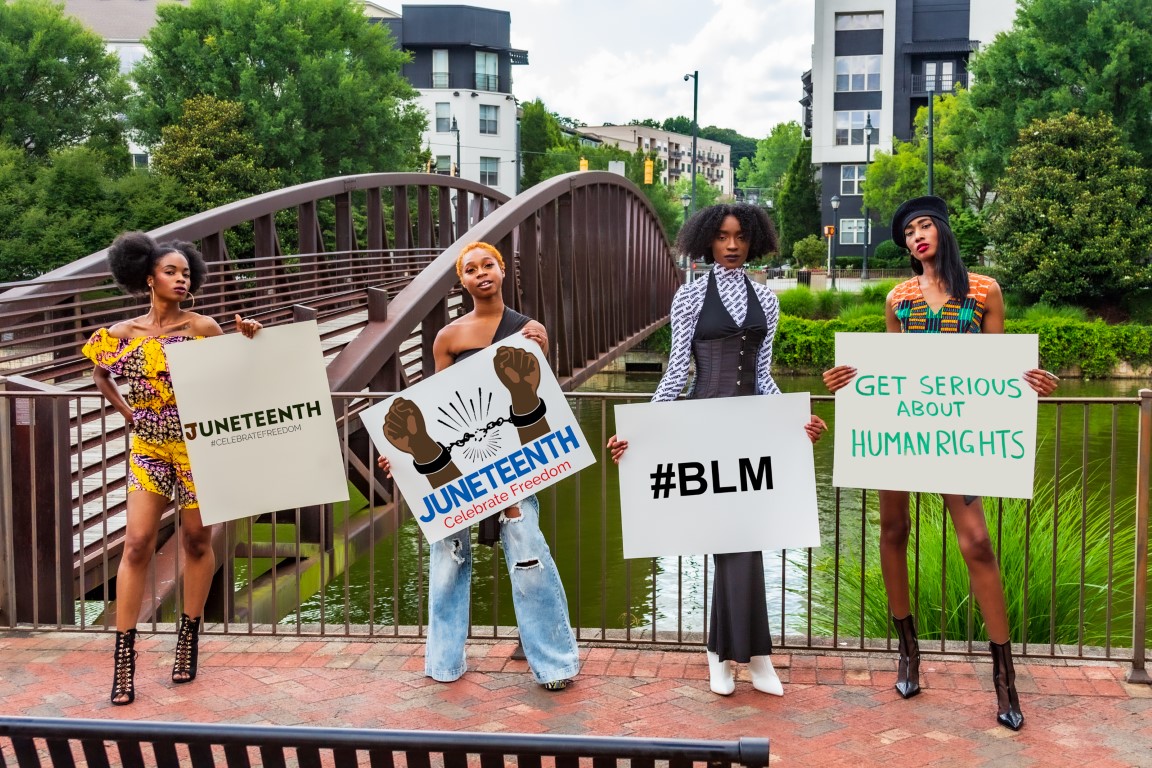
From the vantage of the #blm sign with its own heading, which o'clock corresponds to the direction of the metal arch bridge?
The metal arch bridge is roughly at 5 o'clock from the #blm sign.

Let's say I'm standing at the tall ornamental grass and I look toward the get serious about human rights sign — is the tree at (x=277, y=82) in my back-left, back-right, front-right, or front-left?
back-right

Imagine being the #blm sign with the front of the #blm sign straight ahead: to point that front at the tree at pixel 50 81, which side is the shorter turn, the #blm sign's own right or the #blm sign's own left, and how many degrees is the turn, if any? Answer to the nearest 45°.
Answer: approximately 135° to the #blm sign's own right

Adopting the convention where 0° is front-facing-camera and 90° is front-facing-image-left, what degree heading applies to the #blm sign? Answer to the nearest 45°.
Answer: approximately 0°

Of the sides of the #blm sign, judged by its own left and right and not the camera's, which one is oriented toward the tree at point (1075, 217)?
back

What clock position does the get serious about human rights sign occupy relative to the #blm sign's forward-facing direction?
The get serious about human rights sign is roughly at 9 o'clock from the #blm sign.

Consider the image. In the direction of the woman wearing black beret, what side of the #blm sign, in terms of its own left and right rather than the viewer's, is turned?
left

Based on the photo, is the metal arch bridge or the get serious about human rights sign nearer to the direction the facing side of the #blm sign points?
the get serious about human rights sign

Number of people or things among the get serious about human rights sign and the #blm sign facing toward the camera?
2

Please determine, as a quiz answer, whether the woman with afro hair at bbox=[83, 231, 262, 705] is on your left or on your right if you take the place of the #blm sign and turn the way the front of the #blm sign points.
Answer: on your right

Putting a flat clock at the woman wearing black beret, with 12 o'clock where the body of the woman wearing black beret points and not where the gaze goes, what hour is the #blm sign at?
The #blm sign is roughly at 3 o'clock from the woman wearing black beret.
